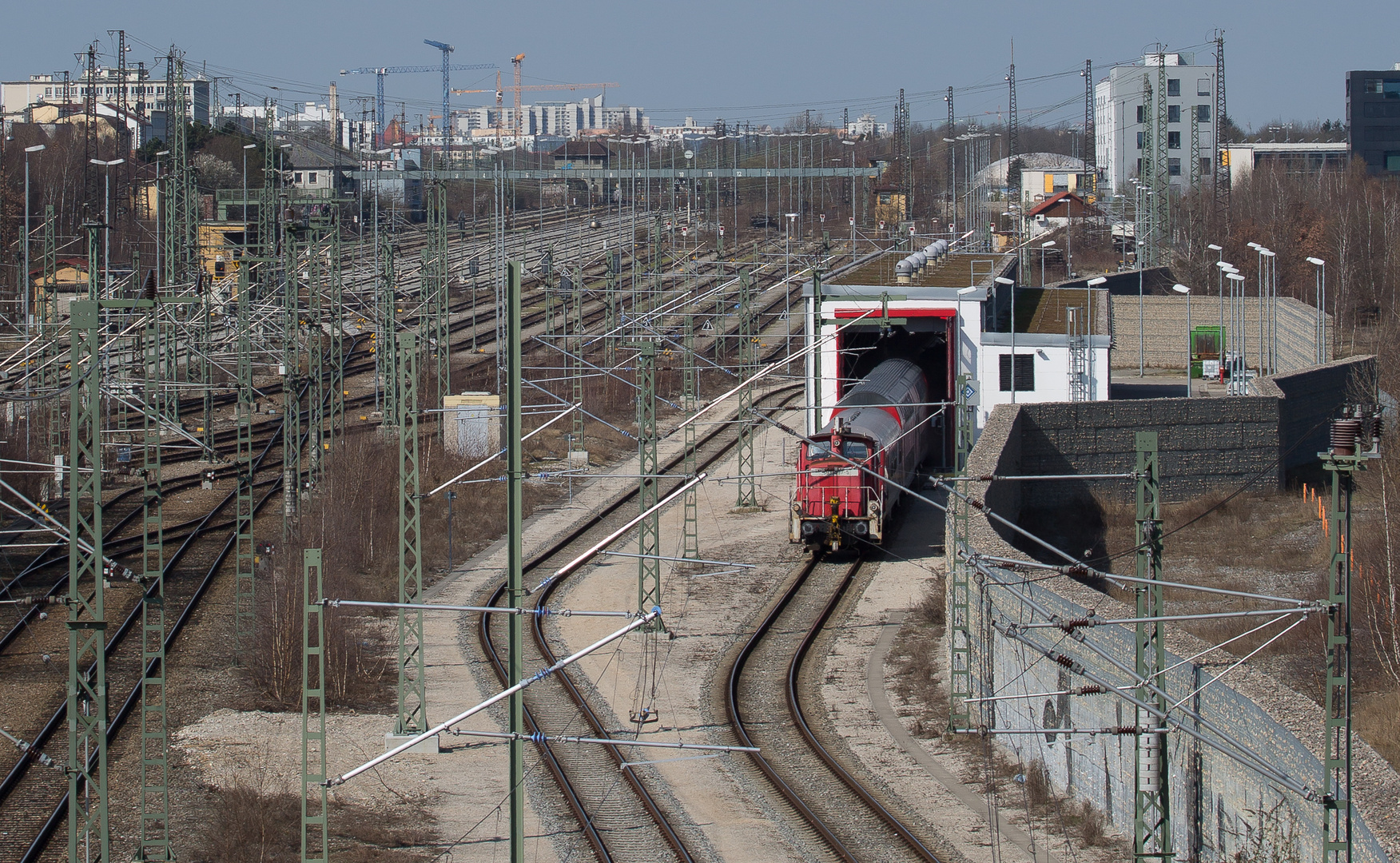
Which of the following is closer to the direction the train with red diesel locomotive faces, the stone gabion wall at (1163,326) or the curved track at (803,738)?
the curved track

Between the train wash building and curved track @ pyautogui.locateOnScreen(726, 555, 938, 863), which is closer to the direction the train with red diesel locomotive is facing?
the curved track

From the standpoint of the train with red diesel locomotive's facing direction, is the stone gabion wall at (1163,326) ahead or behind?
behind

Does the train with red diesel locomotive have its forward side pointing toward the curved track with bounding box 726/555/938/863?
yes

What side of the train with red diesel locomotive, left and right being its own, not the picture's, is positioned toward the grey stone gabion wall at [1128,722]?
front

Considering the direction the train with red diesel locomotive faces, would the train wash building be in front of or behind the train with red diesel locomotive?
behind

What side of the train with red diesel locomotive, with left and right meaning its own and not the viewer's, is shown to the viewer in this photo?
front

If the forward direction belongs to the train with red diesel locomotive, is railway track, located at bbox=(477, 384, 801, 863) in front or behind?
in front
